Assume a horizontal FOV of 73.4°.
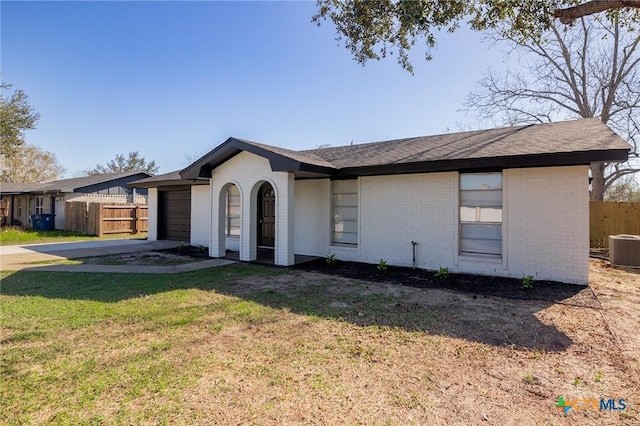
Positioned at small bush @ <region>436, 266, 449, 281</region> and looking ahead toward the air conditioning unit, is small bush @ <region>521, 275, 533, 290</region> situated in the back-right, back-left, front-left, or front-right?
front-right

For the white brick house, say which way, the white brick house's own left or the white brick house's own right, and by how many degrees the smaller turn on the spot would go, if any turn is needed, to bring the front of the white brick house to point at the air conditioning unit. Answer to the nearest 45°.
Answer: approximately 135° to the white brick house's own left

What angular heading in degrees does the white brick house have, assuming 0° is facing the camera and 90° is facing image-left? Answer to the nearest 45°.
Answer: approximately 45°

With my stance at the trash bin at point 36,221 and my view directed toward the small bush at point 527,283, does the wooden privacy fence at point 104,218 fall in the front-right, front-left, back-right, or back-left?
front-left

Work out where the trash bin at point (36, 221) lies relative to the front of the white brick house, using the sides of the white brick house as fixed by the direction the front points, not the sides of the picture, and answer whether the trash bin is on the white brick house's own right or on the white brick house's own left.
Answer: on the white brick house's own right

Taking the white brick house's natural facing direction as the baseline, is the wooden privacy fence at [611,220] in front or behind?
behind

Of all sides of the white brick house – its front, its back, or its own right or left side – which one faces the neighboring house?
right

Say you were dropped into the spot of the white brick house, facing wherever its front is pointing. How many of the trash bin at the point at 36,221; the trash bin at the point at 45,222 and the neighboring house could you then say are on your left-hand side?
0
